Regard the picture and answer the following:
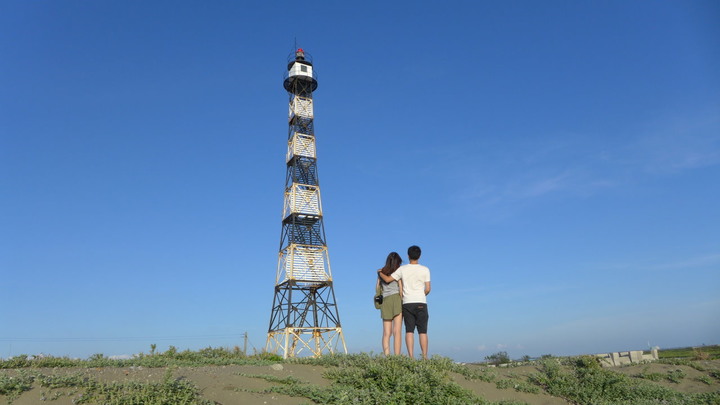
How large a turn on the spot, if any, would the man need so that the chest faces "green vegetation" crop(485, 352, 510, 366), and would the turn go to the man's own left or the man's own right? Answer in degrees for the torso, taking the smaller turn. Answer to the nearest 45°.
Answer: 0° — they already face it

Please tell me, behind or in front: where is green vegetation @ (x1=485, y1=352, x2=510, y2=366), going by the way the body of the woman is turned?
in front

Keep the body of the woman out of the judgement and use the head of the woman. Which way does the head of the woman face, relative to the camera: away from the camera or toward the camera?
away from the camera

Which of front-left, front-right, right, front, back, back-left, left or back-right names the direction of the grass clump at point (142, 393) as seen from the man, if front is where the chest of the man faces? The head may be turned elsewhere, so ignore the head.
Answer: back-left

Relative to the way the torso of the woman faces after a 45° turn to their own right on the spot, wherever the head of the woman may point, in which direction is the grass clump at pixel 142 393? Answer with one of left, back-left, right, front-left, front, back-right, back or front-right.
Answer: back

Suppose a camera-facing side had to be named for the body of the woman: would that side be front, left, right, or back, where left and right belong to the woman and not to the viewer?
back

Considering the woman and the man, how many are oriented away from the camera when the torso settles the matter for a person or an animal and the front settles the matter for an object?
2

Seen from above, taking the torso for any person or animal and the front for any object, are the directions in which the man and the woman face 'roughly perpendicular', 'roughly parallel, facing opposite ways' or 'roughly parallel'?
roughly parallel

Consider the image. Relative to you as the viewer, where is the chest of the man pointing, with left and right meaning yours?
facing away from the viewer

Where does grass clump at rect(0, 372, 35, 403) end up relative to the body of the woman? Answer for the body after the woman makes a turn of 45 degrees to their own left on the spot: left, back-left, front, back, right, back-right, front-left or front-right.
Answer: left
